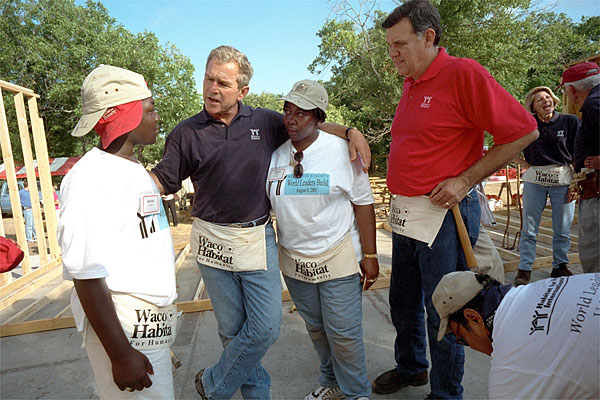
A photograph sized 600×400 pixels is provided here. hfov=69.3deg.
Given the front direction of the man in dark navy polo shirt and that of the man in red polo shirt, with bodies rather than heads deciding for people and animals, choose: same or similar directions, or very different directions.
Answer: same or similar directions

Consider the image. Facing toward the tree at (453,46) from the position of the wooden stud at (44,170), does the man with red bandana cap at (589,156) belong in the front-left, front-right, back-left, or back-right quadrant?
front-right

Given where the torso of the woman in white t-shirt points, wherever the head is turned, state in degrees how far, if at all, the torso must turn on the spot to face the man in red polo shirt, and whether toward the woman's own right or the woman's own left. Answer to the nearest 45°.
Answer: approximately 135° to the woman's own left

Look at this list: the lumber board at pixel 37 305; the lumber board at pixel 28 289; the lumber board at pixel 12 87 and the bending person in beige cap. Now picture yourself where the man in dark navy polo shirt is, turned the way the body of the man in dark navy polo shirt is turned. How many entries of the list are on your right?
3

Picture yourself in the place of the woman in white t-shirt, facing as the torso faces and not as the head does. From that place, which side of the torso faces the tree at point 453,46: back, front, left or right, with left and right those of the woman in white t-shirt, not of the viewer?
back

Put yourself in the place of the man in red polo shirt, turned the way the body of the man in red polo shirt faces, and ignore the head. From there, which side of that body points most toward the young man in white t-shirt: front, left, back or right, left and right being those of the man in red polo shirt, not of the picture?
front

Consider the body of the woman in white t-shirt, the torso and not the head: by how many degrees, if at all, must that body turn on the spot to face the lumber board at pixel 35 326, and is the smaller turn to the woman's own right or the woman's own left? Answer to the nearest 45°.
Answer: approximately 90° to the woman's own right

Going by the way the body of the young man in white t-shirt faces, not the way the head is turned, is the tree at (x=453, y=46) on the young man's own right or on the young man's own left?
on the young man's own left

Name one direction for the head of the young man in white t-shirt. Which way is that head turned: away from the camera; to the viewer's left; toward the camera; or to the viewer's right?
to the viewer's right

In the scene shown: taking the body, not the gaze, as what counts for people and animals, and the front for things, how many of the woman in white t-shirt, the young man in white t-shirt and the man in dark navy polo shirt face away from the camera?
0

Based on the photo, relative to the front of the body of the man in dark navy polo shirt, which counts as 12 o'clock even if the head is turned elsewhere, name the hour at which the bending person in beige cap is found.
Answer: The bending person in beige cap is roughly at 9 o'clock from the man in dark navy polo shirt.

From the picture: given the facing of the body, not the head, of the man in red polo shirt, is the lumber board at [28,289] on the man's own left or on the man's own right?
on the man's own right

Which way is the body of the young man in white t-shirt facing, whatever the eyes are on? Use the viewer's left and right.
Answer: facing the viewer and to the right of the viewer

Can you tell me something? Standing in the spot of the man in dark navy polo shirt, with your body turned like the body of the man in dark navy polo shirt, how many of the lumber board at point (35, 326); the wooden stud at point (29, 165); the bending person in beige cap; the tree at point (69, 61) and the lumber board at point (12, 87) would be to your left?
1

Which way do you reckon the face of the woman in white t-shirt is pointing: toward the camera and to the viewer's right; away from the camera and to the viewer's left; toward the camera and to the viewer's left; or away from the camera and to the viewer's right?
toward the camera and to the viewer's left

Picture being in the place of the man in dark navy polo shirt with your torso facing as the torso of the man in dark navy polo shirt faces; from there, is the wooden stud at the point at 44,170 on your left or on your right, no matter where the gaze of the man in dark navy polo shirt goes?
on your right

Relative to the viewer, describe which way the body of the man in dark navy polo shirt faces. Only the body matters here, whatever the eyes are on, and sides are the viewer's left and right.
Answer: facing the viewer and to the left of the viewer

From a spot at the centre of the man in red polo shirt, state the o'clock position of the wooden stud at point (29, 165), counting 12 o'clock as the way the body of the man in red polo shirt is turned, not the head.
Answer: The wooden stud is roughly at 2 o'clock from the man in red polo shirt.
